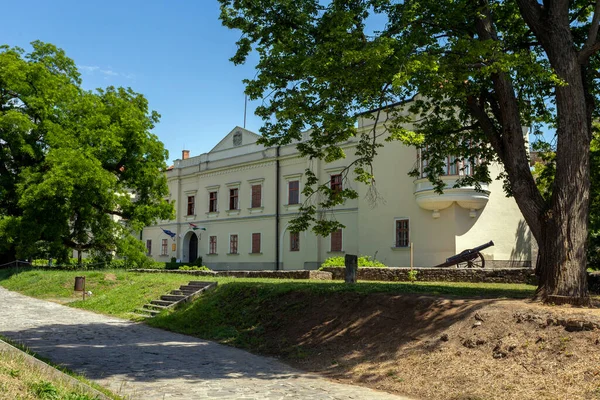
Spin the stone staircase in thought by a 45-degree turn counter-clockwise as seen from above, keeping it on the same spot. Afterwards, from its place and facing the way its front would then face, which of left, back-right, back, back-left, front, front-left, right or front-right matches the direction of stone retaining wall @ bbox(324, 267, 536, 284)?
left

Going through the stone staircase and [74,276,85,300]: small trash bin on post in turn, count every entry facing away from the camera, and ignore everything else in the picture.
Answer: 0

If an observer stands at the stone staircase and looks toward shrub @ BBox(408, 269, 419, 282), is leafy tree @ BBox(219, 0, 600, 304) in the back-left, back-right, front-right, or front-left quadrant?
front-right

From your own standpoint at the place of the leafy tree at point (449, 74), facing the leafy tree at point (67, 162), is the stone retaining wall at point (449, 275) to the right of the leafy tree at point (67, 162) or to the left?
right

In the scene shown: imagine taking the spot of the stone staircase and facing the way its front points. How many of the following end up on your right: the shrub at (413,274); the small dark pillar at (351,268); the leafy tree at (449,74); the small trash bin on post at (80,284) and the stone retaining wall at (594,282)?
1

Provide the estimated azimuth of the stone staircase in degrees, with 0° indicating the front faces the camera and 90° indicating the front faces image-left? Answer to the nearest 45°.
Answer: approximately 45°

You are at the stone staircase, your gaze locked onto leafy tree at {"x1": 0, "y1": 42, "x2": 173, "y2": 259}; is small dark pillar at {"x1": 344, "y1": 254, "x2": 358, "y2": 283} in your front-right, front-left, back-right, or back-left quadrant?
back-right

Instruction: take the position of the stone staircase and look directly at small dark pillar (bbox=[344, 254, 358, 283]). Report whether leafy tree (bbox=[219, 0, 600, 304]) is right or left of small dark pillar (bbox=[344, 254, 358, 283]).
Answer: right

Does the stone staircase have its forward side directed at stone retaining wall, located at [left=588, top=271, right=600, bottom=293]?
no

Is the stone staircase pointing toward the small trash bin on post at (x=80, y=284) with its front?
no

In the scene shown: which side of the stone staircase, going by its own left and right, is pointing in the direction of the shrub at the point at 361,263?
back
